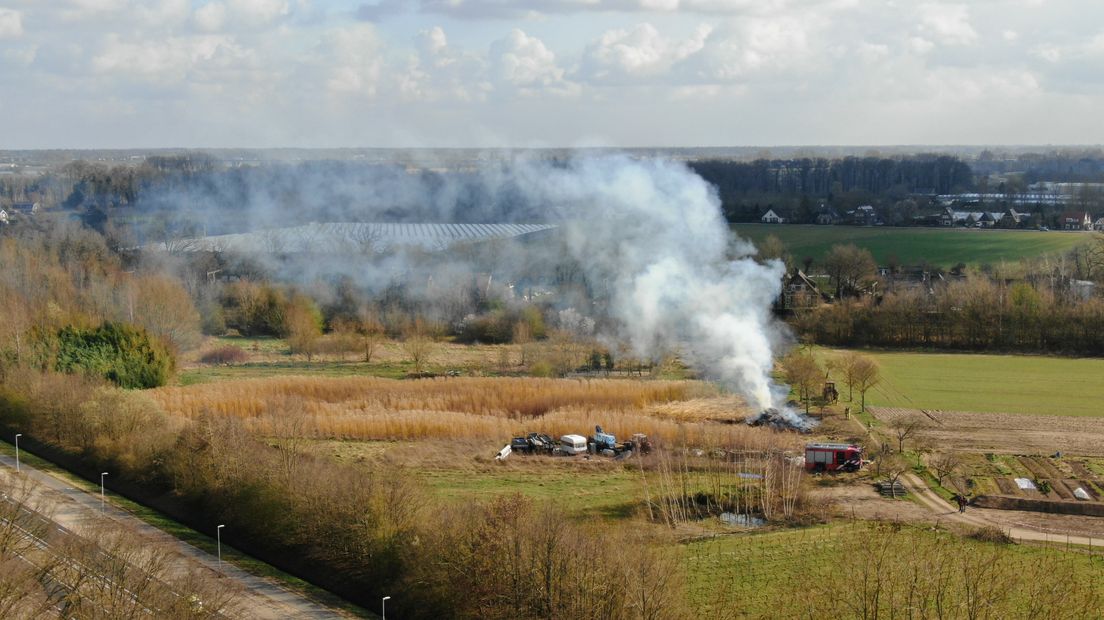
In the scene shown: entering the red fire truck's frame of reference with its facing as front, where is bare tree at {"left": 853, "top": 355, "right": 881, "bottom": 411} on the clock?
The bare tree is roughly at 9 o'clock from the red fire truck.

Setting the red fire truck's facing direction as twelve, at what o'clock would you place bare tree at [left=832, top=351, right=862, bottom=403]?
The bare tree is roughly at 9 o'clock from the red fire truck.

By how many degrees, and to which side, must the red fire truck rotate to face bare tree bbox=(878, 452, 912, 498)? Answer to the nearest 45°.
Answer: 0° — it already faces it

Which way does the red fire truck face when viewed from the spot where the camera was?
facing to the right of the viewer

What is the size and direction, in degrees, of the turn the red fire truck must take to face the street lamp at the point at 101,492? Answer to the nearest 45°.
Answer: approximately 180°

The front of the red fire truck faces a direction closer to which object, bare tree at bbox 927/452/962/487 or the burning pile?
the bare tree

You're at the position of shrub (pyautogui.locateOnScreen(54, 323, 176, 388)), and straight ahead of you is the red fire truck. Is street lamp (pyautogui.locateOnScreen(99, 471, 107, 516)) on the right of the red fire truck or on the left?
right

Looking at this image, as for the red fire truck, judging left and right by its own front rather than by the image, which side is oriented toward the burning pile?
left

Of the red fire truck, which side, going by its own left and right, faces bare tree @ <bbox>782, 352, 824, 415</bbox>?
left

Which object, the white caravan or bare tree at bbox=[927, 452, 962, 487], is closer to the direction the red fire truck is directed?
the bare tree

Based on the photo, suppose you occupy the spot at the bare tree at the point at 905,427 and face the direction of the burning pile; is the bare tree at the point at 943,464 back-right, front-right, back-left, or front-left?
back-left
